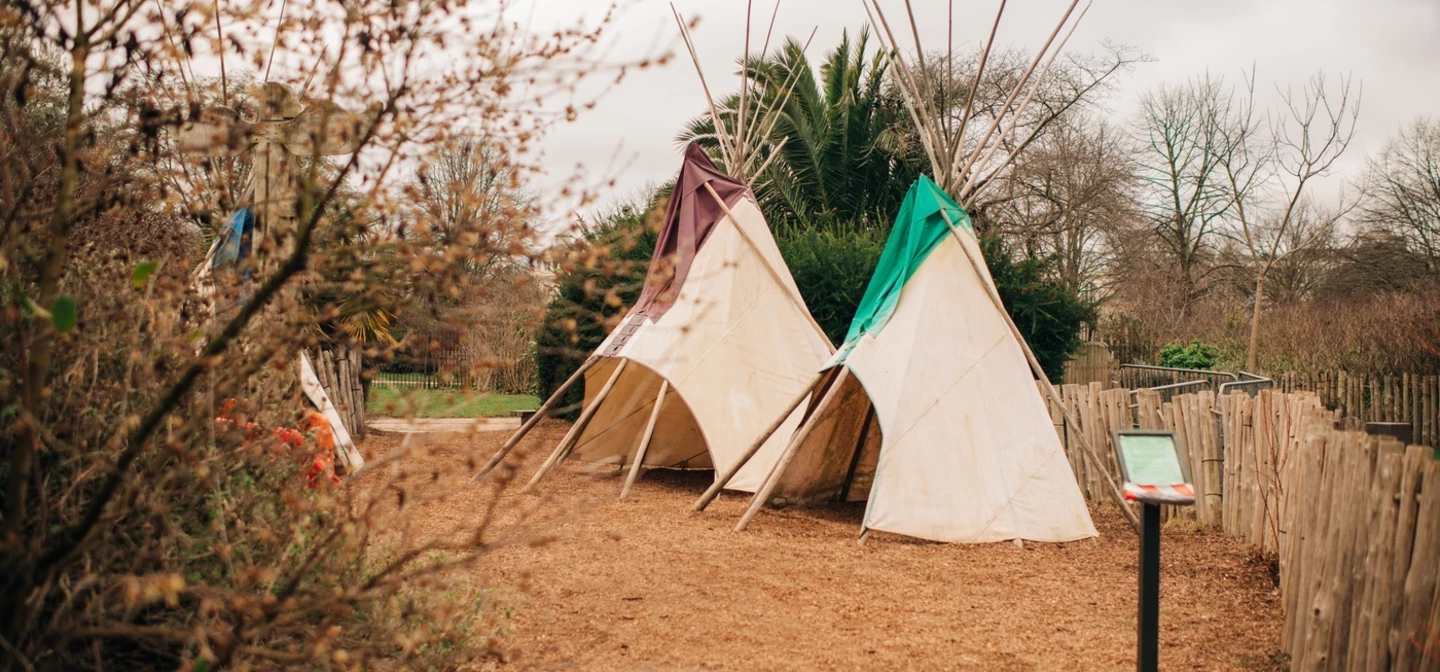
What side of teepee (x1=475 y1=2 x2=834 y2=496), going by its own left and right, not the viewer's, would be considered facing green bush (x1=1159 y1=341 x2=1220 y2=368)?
back

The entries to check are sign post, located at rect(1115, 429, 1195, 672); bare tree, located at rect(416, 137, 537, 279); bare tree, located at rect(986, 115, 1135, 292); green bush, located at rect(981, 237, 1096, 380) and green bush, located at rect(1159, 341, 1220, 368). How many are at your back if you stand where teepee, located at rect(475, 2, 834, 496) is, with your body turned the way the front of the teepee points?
3

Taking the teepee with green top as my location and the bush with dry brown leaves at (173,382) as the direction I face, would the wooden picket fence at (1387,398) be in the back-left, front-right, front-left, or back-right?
back-left

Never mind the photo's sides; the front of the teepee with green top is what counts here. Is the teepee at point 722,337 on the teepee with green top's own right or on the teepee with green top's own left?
on the teepee with green top's own right

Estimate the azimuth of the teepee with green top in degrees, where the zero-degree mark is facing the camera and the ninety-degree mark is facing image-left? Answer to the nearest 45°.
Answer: approximately 45°

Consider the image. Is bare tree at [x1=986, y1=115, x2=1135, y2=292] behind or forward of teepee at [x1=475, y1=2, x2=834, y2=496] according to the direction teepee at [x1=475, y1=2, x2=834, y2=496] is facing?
behind

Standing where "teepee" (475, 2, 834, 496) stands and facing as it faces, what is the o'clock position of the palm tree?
The palm tree is roughly at 5 o'clock from the teepee.

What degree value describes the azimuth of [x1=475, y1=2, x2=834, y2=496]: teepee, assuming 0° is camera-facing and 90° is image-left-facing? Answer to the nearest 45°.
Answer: approximately 45°
